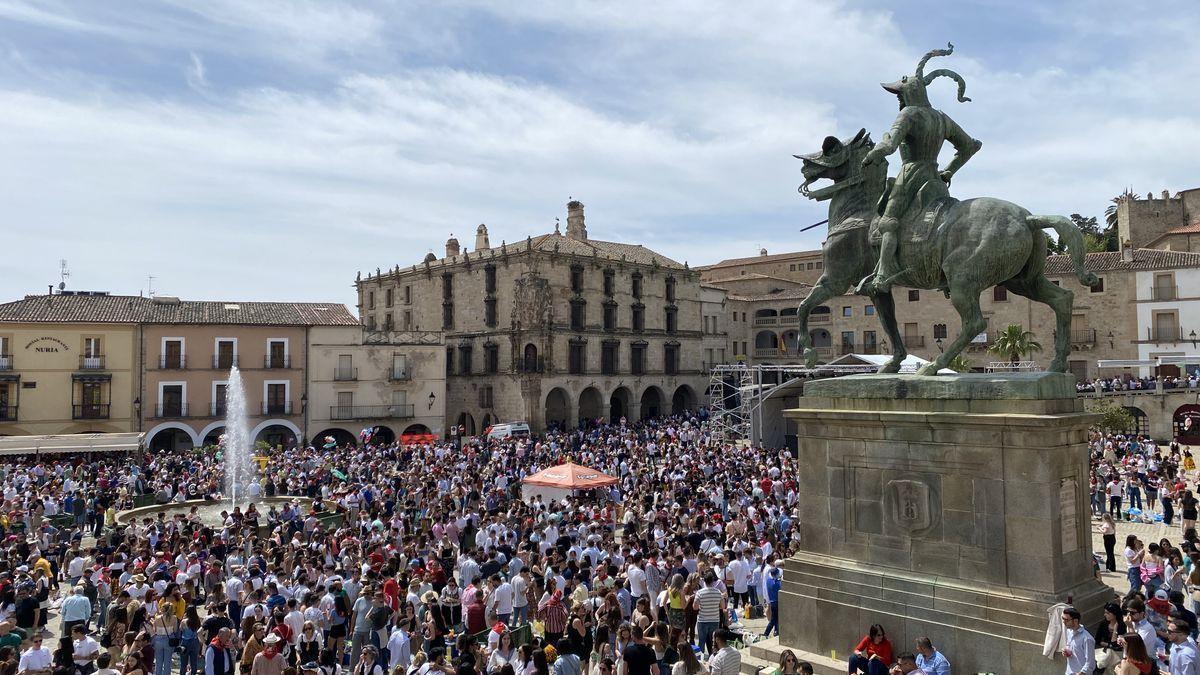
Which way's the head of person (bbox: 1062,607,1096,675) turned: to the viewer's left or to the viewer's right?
to the viewer's left

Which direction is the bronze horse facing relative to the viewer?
to the viewer's left

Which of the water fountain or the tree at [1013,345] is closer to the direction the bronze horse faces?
the water fountain

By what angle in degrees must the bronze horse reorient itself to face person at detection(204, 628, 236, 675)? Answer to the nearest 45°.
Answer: approximately 45° to its left

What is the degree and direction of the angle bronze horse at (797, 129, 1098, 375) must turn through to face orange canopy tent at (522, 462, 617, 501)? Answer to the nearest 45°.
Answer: approximately 45° to its right

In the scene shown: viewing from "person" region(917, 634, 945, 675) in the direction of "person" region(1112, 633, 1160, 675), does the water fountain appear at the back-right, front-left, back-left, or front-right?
back-left

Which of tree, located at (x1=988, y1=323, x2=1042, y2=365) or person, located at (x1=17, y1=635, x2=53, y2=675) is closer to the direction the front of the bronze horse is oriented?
the person

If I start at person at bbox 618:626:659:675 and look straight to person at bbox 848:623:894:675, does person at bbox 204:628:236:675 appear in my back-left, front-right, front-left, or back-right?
back-left

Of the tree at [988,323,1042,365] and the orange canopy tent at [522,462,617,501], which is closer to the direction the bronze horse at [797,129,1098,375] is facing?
the orange canopy tent
